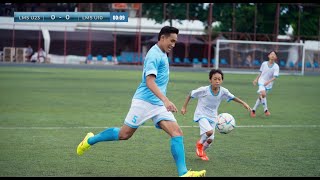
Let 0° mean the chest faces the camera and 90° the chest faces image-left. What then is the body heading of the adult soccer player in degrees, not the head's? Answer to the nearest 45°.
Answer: approximately 270°

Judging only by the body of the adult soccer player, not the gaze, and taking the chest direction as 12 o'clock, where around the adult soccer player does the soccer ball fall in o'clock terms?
The soccer ball is roughly at 10 o'clock from the adult soccer player.
